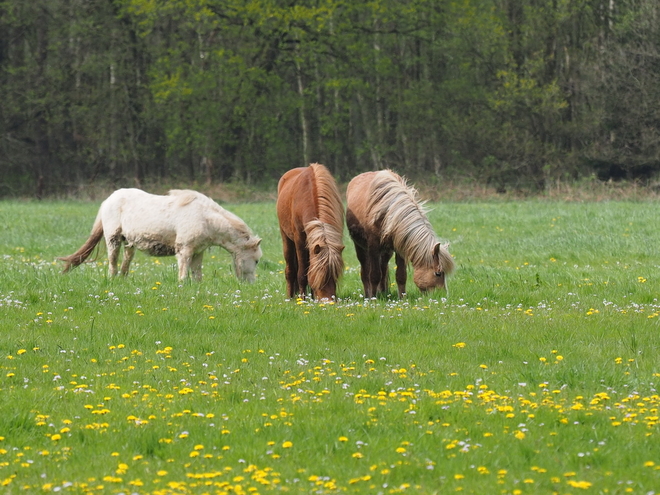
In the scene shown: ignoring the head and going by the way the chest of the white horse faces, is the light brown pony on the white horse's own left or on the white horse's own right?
on the white horse's own right

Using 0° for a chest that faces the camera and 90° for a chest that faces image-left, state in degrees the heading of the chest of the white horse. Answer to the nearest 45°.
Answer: approximately 270°

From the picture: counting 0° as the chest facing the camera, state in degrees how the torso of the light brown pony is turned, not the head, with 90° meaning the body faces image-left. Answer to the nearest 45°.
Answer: approximately 315°

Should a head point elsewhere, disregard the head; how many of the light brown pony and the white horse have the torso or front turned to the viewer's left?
0

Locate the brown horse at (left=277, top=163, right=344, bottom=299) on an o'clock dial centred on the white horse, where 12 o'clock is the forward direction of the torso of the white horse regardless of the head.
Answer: The brown horse is roughly at 2 o'clock from the white horse.

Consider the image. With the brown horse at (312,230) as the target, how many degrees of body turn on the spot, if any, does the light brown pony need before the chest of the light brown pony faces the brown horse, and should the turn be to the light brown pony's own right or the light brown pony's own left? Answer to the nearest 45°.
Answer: approximately 135° to the light brown pony's own right
